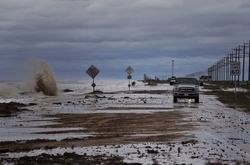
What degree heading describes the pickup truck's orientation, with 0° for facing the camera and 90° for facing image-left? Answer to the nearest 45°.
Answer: approximately 0°
